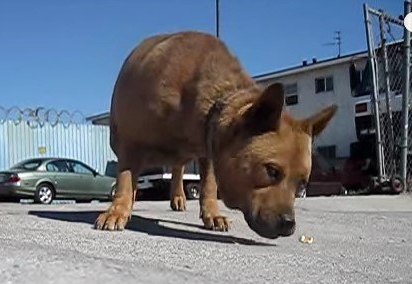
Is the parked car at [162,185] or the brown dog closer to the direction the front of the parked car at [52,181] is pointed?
the parked car

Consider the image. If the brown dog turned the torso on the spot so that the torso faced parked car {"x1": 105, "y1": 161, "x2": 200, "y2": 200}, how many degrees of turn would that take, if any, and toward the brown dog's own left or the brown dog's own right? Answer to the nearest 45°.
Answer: approximately 135° to the brown dog's own left

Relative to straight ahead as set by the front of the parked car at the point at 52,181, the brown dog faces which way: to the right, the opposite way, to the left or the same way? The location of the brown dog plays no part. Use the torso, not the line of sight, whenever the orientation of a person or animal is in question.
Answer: to the right

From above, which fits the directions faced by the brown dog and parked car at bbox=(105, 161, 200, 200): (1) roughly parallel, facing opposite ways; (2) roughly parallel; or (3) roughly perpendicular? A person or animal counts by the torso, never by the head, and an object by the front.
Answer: roughly perpendicular

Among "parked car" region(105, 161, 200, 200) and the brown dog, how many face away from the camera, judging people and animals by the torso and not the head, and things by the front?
0

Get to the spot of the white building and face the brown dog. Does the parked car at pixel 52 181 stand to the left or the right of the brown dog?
right

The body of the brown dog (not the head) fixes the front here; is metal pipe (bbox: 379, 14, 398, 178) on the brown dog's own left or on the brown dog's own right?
on the brown dog's own left

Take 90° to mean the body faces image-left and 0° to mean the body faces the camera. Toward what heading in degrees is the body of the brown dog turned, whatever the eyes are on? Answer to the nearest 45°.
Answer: approximately 315°
